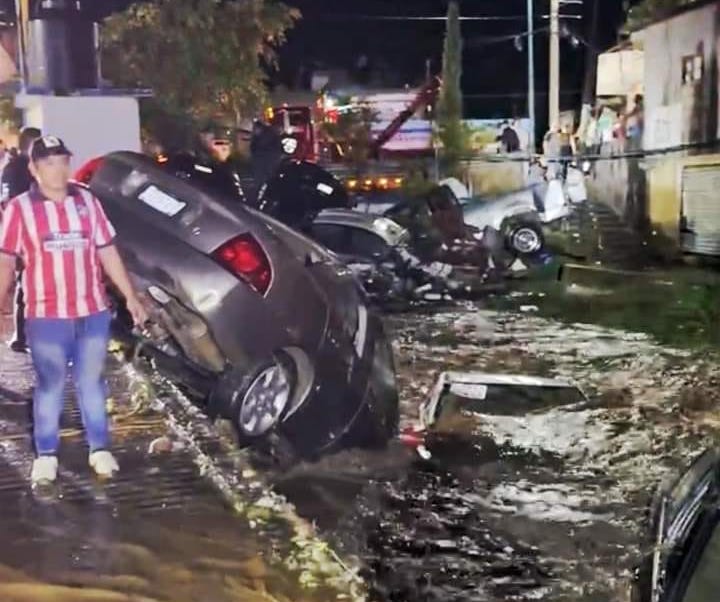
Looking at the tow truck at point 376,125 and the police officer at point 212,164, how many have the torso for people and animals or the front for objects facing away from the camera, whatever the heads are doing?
0

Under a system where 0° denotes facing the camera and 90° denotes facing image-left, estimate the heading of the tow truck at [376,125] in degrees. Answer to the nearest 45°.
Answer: approximately 45°

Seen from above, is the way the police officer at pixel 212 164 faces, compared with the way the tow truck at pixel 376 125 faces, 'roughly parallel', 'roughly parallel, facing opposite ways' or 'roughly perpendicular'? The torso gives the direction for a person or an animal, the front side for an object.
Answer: roughly perpendicular

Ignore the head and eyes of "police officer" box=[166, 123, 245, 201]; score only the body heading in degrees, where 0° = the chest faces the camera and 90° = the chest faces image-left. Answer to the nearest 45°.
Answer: approximately 315°

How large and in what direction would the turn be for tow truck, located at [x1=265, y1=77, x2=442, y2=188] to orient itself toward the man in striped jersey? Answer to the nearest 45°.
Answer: approximately 90° to its left
